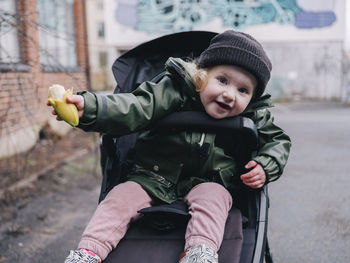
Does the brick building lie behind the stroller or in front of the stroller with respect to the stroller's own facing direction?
behind

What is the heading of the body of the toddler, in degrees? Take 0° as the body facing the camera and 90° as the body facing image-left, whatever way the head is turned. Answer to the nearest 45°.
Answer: approximately 0°

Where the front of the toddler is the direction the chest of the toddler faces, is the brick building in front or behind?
behind
